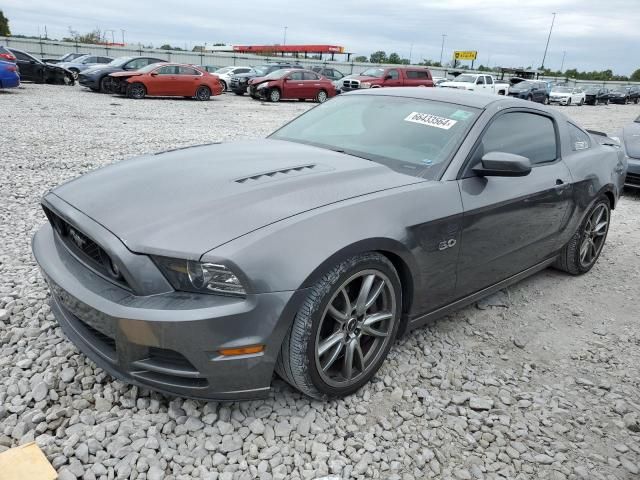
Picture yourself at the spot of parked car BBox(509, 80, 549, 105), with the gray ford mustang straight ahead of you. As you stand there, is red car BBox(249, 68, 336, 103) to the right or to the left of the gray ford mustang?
right

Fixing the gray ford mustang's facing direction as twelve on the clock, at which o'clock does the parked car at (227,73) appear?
The parked car is roughly at 4 o'clock from the gray ford mustang.

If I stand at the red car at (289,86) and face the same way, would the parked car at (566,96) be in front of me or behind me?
behind

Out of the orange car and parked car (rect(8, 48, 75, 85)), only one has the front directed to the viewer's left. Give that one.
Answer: the orange car

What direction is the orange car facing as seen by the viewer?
to the viewer's left

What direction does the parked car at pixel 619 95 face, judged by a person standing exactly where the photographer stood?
facing the viewer and to the left of the viewer

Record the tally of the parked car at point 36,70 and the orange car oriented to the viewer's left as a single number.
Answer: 1

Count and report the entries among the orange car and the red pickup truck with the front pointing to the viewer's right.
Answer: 0
